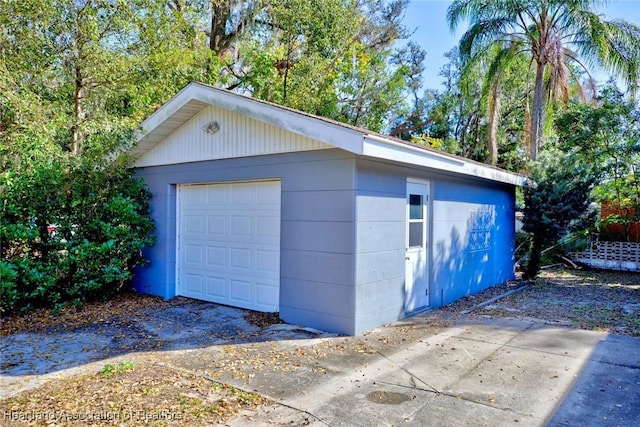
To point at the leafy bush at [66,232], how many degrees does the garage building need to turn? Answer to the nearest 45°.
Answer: approximately 45° to its right

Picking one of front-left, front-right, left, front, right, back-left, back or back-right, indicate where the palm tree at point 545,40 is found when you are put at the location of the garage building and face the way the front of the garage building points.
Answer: back

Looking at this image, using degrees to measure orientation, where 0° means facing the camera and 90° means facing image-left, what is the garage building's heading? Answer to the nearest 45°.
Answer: approximately 45°

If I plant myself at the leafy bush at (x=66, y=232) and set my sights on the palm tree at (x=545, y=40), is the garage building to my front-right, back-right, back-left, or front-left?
front-right

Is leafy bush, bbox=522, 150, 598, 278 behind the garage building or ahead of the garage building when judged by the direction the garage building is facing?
behind

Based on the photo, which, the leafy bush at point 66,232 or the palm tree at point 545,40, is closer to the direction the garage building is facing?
the leafy bush
